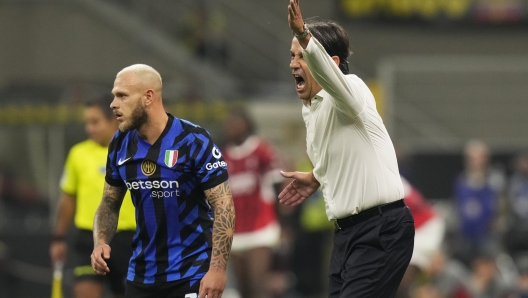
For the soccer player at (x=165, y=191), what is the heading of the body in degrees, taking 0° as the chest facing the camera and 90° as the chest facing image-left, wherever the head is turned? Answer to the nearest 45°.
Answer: approximately 45°

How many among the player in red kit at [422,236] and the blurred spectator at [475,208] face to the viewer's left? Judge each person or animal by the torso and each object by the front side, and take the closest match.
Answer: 1

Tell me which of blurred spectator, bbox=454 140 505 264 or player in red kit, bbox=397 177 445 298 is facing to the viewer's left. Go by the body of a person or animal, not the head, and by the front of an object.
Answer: the player in red kit

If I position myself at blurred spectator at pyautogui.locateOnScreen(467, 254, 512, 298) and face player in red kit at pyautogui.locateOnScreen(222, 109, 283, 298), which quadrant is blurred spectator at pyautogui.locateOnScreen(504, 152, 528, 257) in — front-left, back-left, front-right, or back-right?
back-right

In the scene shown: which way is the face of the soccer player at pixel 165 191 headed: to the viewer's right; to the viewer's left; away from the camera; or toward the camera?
to the viewer's left

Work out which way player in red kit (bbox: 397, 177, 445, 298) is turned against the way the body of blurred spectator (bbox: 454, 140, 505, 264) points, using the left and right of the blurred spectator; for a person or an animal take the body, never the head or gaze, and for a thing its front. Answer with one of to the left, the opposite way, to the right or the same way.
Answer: to the right

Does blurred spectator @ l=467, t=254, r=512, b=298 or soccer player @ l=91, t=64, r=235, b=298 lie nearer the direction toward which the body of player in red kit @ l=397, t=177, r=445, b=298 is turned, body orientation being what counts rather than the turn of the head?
the soccer player

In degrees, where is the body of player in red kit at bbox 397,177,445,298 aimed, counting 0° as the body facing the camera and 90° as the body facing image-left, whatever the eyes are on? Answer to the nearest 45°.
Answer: approximately 90°

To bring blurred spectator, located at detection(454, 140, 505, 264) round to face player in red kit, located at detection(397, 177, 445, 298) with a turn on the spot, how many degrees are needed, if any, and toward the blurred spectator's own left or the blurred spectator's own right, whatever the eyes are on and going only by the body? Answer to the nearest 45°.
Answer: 0° — they already face them

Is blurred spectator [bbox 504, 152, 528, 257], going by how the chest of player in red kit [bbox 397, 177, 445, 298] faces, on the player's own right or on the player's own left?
on the player's own right

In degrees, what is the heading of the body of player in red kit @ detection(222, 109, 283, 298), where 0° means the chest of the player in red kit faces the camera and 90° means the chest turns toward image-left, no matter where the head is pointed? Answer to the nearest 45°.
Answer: approximately 45°
